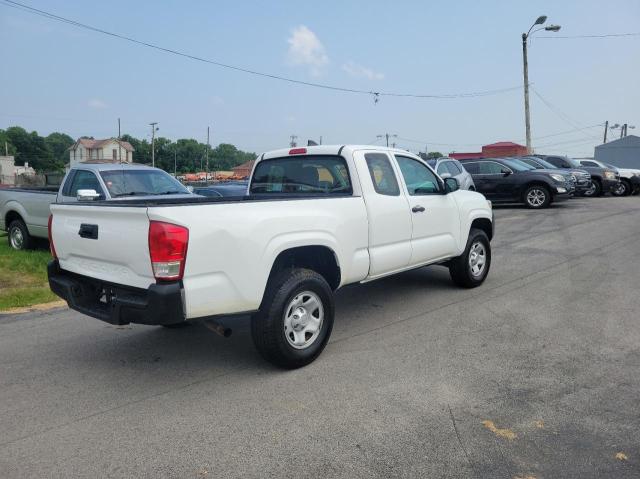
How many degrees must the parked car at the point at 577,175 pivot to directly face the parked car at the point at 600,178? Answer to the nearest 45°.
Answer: approximately 135° to its left

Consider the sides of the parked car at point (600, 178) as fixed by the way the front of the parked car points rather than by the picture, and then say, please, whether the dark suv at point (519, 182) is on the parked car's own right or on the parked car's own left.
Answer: on the parked car's own right

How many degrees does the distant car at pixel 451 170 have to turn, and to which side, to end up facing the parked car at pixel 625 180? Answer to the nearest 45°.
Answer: approximately 90° to its left
